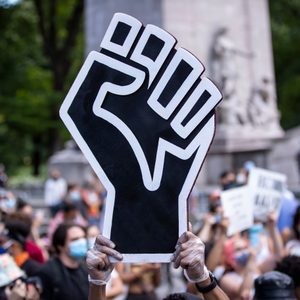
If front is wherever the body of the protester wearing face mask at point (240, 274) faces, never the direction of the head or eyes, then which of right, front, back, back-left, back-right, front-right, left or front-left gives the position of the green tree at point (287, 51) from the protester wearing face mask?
back-left

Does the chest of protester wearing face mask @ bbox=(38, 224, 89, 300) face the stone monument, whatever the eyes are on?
no

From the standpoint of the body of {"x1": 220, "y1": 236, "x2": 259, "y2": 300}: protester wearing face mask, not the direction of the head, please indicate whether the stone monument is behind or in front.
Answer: behind

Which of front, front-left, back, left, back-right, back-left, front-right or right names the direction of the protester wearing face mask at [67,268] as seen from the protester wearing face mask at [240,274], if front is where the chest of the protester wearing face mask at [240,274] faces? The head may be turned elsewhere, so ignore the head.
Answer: back-right

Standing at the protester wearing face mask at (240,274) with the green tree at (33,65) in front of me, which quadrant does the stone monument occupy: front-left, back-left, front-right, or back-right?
front-right

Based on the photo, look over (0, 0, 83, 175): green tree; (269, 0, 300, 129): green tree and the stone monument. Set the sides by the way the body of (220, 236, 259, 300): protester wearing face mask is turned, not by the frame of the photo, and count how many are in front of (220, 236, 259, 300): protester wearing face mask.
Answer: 0

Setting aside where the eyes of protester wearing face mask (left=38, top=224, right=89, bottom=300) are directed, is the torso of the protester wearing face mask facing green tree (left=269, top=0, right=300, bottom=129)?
no

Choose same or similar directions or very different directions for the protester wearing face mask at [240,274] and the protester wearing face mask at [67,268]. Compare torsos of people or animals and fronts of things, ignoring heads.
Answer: same or similar directions

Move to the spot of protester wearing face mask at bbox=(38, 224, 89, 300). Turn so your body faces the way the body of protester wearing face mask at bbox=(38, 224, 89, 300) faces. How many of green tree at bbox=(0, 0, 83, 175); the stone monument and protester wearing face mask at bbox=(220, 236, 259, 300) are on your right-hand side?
0

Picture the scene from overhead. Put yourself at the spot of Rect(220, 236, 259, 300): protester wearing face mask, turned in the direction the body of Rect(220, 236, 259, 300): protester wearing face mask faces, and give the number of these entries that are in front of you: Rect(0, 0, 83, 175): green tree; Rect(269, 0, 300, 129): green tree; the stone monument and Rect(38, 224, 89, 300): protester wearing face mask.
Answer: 0

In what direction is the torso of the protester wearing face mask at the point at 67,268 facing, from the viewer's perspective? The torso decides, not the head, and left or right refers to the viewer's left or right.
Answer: facing the viewer and to the right of the viewer

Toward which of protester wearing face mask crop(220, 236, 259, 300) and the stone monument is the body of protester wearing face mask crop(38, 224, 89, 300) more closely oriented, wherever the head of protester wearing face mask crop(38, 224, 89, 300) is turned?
the protester wearing face mask

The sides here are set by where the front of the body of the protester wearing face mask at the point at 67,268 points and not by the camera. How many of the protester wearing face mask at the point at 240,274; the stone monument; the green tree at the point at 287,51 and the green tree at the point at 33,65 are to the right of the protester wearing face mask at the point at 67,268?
0

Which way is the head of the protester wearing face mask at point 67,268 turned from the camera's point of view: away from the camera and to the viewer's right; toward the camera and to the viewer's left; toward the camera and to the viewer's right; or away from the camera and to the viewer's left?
toward the camera and to the viewer's right

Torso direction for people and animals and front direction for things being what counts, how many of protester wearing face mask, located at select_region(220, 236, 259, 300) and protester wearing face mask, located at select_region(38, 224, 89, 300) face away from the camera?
0

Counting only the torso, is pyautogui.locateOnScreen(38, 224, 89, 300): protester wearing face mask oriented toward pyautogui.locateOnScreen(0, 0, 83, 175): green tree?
no
